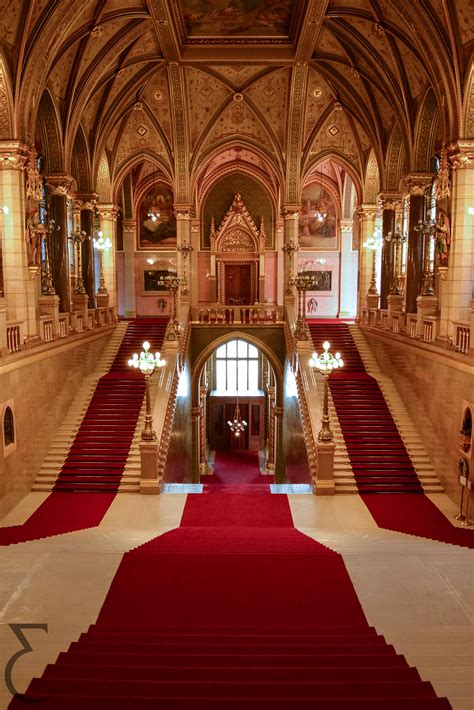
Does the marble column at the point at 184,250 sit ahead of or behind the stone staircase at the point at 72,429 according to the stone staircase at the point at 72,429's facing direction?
behind

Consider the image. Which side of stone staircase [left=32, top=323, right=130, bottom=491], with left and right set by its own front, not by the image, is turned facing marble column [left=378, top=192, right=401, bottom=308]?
left

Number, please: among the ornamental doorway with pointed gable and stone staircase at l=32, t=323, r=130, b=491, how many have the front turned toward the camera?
2

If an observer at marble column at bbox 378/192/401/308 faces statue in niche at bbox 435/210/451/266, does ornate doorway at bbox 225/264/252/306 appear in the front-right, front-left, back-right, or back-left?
back-right

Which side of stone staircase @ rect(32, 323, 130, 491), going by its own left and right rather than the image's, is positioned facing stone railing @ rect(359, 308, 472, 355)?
left

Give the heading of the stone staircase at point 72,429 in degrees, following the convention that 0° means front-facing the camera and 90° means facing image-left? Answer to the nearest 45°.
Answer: approximately 0°

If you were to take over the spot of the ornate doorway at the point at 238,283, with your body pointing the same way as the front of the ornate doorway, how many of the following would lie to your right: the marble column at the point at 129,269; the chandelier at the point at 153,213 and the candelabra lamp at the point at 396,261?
2

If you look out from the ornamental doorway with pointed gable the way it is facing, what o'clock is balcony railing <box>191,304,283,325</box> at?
The balcony railing is roughly at 12 o'clock from the ornamental doorway with pointed gable.

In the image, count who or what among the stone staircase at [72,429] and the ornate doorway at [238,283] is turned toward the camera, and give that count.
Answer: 2

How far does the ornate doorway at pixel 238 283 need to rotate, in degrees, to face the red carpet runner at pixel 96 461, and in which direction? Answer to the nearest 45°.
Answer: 0° — it already faces it
